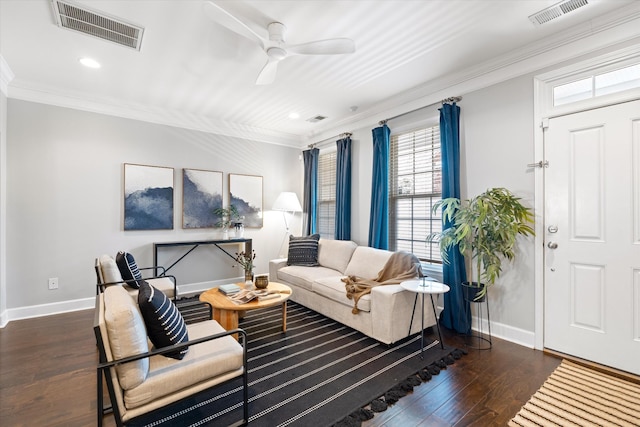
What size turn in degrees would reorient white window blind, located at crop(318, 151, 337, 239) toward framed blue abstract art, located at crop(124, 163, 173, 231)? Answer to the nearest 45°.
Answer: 0° — it already faces it

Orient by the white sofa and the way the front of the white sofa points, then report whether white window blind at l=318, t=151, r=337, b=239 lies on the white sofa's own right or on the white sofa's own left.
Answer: on the white sofa's own right

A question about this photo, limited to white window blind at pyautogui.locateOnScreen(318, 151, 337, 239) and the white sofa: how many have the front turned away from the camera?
0

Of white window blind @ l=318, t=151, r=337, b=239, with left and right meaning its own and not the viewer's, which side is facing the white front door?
left

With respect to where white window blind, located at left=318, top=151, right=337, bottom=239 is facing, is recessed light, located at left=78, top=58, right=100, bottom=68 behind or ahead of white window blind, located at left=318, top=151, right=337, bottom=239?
ahead

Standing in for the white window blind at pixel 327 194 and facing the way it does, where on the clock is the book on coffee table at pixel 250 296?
The book on coffee table is roughly at 11 o'clock from the white window blind.

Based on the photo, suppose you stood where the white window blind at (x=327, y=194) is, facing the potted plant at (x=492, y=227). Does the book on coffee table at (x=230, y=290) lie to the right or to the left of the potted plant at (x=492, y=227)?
right

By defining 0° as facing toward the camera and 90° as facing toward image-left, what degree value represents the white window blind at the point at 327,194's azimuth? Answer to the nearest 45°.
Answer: approximately 45°

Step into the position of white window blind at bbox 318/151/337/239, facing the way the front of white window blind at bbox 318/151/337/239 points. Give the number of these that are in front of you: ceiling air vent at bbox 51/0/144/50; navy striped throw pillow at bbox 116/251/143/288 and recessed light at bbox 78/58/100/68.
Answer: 3

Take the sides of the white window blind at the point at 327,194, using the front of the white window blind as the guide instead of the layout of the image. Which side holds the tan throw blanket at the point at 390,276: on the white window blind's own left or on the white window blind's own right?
on the white window blind's own left

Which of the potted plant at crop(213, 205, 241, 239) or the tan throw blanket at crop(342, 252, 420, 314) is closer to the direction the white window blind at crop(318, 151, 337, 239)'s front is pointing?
the potted plant

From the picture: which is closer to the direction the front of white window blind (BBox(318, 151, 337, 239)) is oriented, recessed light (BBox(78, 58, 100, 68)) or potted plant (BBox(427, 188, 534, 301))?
the recessed light

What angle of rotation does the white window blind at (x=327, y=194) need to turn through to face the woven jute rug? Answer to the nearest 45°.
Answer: approximately 90° to its left

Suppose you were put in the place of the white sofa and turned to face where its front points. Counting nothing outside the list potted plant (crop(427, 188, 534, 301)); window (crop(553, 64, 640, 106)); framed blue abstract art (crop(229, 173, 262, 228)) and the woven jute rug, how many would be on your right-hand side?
1

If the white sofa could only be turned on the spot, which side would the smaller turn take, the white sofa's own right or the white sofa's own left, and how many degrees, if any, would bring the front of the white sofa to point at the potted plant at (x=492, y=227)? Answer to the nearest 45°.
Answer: approximately 135° to the white sofa's own left

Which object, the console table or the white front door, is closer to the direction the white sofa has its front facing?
the console table

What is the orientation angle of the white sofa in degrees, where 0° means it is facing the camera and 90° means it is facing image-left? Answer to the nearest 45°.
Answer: approximately 45°
